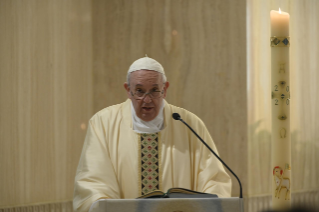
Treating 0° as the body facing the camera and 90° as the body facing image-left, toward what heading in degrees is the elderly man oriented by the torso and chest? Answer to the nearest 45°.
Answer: approximately 0°
